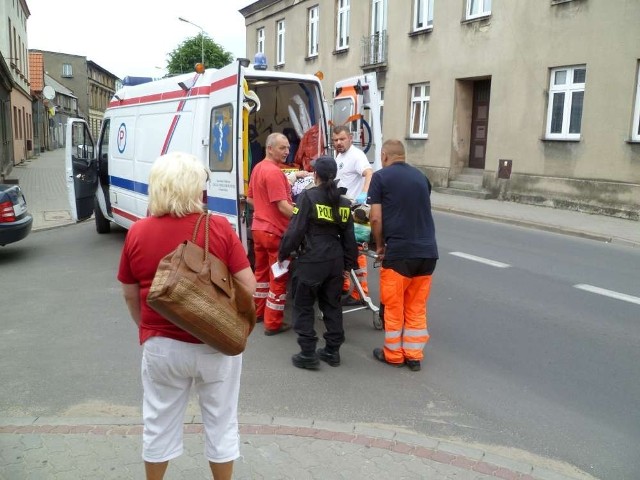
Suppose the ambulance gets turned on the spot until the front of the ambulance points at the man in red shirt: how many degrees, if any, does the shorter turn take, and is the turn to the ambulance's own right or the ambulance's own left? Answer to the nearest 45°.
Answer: approximately 135° to the ambulance's own left

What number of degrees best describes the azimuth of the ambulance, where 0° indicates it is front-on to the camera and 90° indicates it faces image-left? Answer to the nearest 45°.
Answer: approximately 135°

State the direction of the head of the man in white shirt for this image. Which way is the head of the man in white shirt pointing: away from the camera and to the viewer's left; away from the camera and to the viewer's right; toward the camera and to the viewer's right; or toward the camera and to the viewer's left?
toward the camera and to the viewer's left

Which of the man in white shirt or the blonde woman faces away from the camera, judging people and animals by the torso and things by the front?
the blonde woman

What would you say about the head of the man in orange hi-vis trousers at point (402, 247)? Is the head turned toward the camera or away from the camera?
away from the camera

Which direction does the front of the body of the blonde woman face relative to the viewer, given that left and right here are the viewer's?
facing away from the viewer

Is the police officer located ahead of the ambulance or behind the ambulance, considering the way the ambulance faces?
behind

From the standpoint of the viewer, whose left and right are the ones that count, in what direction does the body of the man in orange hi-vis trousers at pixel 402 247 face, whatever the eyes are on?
facing away from the viewer and to the left of the viewer

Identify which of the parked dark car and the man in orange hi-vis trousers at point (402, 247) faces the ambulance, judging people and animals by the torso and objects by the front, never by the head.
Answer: the man in orange hi-vis trousers

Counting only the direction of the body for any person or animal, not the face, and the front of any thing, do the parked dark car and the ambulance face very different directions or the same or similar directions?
same or similar directions

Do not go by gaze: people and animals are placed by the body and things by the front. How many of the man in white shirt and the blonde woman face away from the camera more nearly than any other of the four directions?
1

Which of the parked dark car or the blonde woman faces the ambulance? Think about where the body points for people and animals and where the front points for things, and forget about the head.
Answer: the blonde woman

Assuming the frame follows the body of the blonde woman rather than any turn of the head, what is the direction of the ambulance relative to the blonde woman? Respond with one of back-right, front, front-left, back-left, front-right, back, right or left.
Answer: front
